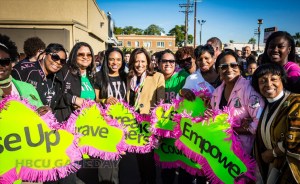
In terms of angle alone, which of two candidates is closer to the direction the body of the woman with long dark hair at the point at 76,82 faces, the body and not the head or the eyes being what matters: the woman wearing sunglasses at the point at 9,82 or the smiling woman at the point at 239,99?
the smiling woman

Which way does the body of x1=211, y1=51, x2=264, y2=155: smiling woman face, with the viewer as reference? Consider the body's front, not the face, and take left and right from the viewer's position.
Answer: facing the viewer and to the left of the viewer

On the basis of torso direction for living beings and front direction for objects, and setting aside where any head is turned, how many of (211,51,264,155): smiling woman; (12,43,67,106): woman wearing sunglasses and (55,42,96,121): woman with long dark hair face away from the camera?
0

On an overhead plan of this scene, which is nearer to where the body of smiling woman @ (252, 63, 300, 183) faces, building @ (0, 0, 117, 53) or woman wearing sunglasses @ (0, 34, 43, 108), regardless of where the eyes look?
the woman wearing sunglasses

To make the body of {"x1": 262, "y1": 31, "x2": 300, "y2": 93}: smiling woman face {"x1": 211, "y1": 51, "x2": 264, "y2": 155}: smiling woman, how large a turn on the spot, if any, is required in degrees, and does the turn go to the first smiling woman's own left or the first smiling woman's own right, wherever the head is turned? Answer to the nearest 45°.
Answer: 0° — they already face them

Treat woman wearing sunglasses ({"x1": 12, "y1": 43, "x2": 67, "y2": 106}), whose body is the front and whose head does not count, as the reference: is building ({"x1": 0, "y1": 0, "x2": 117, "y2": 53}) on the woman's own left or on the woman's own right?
on the woman's own left

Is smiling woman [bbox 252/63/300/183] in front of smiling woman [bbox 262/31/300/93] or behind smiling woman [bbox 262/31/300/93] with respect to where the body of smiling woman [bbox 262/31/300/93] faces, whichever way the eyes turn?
in front

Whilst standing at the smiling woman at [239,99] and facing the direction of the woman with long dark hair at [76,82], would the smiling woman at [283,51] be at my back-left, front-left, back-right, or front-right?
back-right

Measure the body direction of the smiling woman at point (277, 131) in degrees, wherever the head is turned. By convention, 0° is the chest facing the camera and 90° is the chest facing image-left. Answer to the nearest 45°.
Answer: approximately 45°

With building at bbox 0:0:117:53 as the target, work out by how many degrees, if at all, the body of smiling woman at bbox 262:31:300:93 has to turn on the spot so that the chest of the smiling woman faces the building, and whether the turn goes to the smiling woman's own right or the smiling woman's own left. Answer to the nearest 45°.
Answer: approximately 90° to the smiling woman's own right

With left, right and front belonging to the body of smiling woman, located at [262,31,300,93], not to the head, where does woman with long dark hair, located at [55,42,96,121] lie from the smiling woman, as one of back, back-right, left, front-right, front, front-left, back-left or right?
front-right

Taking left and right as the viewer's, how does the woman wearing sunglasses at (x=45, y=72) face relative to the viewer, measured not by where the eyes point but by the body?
facing the viewer and to the right of the viewer

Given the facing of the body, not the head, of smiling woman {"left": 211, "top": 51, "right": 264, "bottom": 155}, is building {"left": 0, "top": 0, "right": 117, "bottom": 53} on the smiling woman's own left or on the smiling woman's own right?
on the smiling woman's own right

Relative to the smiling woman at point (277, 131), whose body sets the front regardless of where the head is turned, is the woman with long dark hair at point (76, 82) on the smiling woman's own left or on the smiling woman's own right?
on the smiling woman's own right
